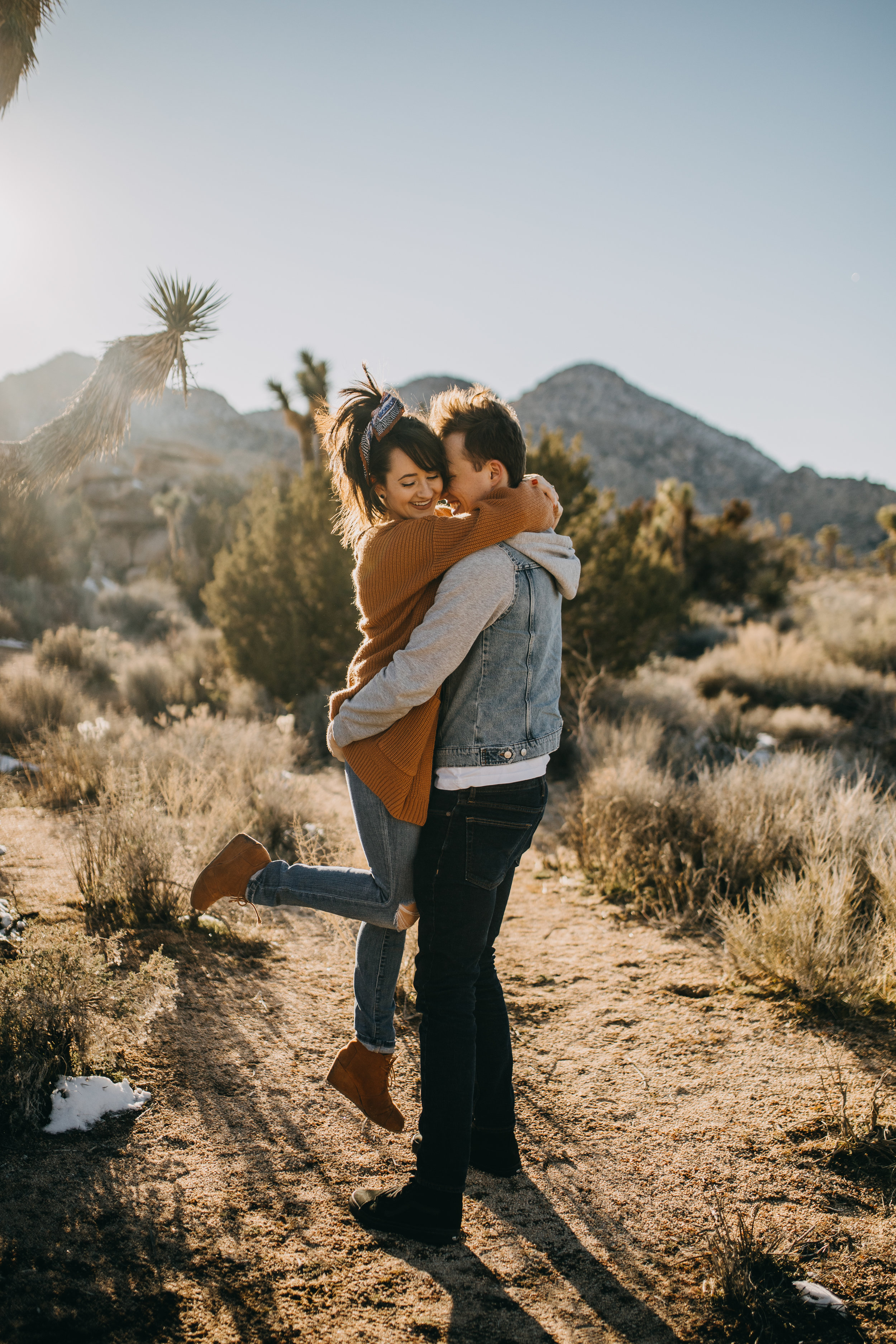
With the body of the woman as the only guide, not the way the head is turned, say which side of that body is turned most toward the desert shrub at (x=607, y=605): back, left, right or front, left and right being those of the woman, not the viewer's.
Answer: left

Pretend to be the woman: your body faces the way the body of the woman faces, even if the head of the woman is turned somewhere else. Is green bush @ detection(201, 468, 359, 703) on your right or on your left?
on your left

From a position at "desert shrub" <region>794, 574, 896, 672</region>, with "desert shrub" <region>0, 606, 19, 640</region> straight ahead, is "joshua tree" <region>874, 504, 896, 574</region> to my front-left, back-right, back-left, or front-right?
back-right

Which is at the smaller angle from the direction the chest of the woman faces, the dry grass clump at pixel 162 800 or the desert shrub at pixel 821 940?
the desert shrub

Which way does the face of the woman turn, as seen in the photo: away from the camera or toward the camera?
toward the camera

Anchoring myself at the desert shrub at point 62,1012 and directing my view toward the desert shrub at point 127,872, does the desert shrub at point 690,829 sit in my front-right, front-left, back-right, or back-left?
front-right

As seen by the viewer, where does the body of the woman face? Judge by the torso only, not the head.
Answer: to the viewer's right

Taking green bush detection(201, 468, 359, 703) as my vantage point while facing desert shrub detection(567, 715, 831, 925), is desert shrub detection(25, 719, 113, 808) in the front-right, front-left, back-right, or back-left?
front-right

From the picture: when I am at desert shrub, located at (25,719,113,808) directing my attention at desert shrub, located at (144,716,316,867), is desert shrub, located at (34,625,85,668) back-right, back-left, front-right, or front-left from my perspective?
back-left
